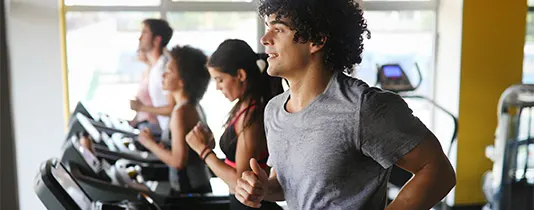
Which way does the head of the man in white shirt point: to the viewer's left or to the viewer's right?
to the viewer's left

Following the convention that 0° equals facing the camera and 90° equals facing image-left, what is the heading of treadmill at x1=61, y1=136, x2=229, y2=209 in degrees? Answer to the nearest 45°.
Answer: approximately 90°

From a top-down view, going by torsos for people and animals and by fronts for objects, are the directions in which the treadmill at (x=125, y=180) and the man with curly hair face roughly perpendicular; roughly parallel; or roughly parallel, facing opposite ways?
roughly parallel

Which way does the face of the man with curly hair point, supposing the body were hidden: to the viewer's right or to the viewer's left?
to the viewer's left

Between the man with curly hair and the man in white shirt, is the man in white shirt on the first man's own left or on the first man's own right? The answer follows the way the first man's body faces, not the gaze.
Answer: on the first man's own right

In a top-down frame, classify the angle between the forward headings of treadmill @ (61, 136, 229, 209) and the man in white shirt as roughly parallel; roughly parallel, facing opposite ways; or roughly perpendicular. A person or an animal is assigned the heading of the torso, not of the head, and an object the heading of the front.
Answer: roughly parallel

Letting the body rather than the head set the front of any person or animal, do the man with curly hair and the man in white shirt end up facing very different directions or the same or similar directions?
same or similar directions

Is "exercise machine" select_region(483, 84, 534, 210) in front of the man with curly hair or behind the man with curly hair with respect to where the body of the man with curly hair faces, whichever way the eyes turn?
behind

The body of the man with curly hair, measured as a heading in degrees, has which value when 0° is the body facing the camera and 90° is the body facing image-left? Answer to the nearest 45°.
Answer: approximately 45°

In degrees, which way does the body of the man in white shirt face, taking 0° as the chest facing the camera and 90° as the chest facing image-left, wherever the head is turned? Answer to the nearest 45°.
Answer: approximately 90°

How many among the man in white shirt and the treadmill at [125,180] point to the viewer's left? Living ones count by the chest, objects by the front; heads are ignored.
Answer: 2
